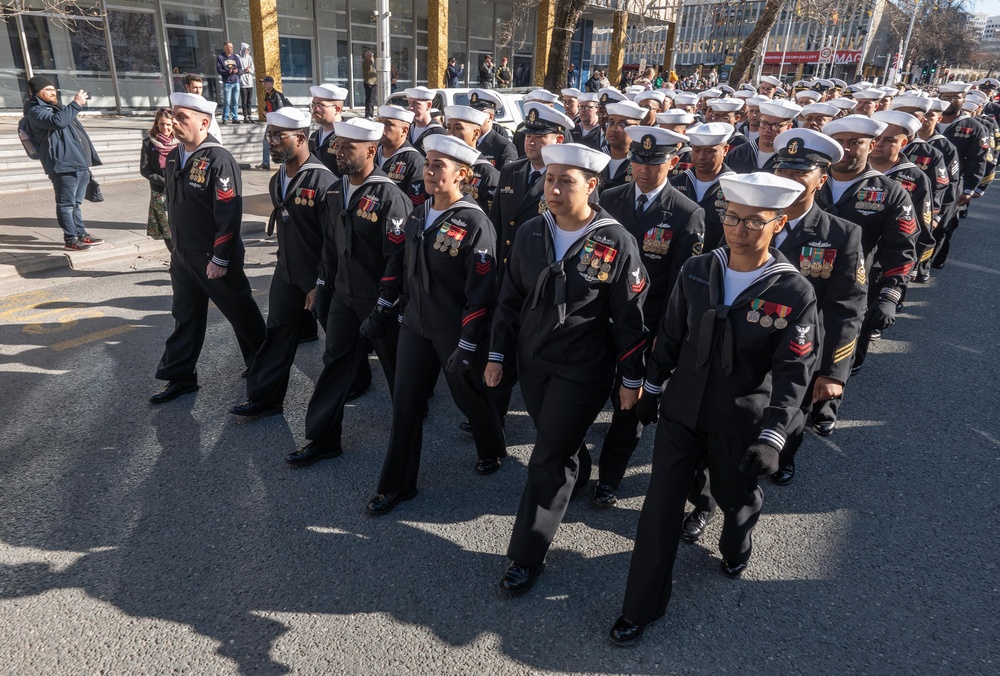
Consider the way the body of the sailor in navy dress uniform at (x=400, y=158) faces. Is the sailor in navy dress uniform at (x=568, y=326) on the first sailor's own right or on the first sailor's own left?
on the first sailor's own left

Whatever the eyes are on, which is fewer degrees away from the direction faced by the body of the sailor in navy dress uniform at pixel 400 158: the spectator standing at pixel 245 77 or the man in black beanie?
the man in black beanie

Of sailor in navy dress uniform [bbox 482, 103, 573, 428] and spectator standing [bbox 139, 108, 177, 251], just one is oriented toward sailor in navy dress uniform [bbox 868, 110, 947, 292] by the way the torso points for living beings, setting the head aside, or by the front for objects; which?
the spectator standing

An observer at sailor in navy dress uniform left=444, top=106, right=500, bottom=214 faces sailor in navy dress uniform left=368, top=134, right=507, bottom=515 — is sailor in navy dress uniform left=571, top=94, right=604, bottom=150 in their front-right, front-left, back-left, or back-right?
back-left

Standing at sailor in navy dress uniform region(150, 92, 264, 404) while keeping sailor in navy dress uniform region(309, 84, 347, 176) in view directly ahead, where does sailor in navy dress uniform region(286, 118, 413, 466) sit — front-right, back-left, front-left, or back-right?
back-right

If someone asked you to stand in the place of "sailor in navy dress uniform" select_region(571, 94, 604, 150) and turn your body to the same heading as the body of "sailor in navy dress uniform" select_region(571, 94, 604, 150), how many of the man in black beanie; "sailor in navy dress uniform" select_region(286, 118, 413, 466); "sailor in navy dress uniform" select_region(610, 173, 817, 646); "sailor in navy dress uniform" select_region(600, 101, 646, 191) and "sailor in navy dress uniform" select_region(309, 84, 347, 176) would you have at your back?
0

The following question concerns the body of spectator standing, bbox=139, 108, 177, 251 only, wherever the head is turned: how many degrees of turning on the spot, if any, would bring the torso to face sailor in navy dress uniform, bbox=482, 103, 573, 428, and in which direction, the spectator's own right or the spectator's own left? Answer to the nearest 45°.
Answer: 0° — they already face them

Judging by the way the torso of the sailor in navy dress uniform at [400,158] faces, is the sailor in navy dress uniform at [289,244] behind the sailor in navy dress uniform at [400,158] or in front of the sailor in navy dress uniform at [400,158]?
in front

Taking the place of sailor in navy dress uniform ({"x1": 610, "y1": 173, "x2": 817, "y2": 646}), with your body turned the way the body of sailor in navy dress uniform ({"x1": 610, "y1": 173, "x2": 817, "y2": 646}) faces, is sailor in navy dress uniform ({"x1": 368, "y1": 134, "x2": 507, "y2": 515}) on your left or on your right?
on your right

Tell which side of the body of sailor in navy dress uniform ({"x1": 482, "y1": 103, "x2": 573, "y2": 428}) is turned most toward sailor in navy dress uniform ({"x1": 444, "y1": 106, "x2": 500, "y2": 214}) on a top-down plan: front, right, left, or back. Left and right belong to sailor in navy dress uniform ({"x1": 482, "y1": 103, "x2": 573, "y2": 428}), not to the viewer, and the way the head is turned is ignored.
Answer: right

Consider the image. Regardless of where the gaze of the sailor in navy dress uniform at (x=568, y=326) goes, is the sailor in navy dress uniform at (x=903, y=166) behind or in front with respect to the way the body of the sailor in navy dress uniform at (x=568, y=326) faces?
behind

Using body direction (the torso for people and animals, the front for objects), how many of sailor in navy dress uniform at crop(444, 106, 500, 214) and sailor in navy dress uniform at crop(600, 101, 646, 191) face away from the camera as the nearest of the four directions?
0

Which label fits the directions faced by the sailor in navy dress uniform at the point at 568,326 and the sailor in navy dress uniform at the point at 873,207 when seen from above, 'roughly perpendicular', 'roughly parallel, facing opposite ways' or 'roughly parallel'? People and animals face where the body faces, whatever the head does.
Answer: roughly parallel

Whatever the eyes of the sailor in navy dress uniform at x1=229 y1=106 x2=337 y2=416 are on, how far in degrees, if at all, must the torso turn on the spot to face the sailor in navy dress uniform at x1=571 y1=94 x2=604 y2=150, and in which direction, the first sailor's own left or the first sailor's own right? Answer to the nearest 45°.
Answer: approximately 180°

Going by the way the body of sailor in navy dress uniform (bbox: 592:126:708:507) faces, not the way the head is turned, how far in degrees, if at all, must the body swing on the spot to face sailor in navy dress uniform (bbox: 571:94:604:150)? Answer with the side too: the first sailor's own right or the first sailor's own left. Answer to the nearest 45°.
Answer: approximately 135° to the first sailor's own right

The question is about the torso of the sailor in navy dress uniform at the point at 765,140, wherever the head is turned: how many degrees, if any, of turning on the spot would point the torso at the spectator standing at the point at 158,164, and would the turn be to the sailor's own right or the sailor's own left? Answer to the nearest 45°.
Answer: approximately 45° to the sailor's own right

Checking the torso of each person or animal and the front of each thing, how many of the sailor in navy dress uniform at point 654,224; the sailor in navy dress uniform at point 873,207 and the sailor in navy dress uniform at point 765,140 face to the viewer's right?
0

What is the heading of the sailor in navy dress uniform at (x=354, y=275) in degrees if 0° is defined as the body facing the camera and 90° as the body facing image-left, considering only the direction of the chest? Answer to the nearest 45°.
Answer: approximately 45°

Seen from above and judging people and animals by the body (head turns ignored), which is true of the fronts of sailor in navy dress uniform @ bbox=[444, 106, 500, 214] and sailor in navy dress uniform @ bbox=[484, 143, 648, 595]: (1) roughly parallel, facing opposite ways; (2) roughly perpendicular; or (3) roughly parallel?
roughly parallel

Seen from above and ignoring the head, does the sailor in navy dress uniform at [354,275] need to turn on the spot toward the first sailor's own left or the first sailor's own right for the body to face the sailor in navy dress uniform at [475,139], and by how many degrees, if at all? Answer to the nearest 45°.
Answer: approximately 180°

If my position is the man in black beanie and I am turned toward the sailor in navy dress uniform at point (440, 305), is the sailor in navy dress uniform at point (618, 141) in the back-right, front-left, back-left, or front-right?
front-left

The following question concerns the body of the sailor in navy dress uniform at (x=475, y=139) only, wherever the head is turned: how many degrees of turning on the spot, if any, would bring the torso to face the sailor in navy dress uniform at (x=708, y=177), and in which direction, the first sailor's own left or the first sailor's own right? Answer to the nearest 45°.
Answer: approximately 90° to the first sailor's own left

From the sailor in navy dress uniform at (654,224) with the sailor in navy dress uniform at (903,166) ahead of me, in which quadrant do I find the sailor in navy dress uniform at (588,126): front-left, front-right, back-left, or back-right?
front-left
